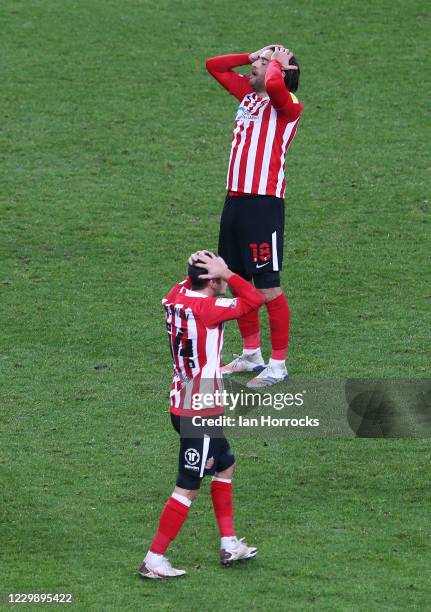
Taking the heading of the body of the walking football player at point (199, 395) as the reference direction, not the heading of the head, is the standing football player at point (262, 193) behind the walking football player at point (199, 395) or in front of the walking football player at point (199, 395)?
in front

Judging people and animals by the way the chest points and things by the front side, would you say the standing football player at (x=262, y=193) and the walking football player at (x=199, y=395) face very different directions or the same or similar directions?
very different directions

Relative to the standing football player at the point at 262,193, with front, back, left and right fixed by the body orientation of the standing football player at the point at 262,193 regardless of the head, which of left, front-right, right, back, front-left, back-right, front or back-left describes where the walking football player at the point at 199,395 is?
front-left

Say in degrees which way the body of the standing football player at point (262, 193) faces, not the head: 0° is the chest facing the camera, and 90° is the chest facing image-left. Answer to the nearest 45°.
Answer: approximately 45°

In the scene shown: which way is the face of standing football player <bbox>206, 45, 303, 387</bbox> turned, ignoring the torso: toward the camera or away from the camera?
toward the camera

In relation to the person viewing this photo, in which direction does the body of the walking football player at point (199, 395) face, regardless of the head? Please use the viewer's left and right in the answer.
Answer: facing away from the viewer and to the right of the viewer
